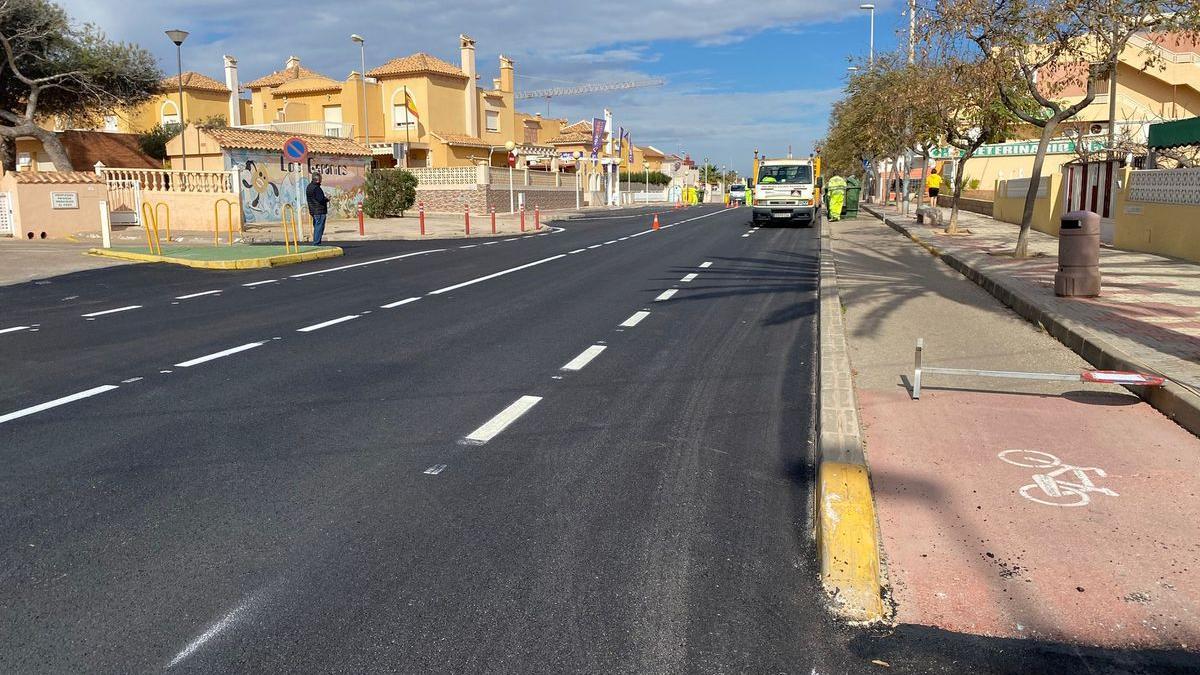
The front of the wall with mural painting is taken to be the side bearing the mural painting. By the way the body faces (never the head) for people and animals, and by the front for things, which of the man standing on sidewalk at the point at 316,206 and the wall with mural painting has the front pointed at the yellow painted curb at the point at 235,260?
the wall with mural painting

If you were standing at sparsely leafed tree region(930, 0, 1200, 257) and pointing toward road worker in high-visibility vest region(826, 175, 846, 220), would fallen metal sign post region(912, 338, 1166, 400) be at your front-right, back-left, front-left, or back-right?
back-left

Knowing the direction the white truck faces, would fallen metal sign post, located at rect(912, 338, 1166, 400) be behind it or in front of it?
in front

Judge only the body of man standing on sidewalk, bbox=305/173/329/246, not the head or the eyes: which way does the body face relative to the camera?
to the viewer's right

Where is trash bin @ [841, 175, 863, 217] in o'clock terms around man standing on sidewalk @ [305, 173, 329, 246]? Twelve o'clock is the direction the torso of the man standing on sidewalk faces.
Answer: The trash bin is roughly at 11 o'clock from the man standing on sidewalk.

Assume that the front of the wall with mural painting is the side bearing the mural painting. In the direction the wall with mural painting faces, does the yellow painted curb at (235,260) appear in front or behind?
in front

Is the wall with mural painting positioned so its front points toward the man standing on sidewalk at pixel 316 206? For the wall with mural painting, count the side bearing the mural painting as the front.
yes

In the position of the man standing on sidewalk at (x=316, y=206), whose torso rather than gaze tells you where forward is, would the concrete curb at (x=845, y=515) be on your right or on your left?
on your right

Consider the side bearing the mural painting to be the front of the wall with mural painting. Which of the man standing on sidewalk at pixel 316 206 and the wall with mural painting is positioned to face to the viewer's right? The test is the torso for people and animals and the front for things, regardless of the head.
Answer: the man standing on sidewalk

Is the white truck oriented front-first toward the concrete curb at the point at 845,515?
yes

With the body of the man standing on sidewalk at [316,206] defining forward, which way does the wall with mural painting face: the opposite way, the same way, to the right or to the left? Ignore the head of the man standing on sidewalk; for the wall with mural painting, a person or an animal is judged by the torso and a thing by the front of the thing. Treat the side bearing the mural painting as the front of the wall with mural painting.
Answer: to the right
